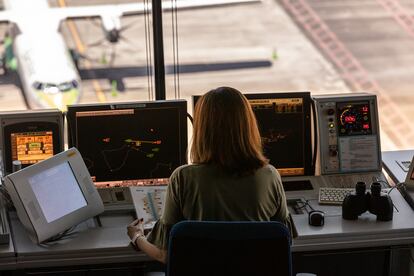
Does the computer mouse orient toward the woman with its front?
no

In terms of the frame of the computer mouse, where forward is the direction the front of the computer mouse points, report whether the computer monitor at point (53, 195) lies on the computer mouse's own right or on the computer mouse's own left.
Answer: on the computer mouse's own left

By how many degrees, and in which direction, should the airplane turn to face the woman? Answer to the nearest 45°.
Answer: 0° — it already faces them

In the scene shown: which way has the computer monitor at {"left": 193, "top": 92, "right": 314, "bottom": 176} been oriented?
toward the camera

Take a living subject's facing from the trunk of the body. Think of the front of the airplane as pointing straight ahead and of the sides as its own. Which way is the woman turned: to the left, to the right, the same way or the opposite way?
the opposite way

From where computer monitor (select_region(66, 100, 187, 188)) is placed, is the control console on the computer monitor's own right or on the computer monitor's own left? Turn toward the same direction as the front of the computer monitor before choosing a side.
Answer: on the computer monitor's own left

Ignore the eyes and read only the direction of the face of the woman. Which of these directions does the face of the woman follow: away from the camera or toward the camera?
away from the camera

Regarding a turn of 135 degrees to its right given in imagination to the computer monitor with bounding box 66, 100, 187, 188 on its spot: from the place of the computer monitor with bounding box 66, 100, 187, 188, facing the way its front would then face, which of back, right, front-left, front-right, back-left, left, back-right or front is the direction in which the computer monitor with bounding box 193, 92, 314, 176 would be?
back-right

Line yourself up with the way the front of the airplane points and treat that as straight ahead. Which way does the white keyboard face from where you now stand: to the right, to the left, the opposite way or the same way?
the same way

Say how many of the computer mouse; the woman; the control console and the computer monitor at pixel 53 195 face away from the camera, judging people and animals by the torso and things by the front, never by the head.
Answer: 2

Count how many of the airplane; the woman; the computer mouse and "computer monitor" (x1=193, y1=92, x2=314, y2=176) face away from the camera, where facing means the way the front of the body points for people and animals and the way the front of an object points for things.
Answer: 2

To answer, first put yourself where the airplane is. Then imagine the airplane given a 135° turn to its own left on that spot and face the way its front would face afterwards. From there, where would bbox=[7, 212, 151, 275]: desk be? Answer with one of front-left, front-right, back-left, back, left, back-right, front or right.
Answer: back-right

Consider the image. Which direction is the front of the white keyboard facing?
toward the camera

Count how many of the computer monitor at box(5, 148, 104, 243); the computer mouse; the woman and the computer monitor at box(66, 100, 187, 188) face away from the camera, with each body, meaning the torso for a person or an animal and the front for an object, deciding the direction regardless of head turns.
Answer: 2

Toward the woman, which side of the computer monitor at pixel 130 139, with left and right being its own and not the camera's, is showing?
front

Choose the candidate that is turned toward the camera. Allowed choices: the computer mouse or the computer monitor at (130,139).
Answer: the computer monitor
